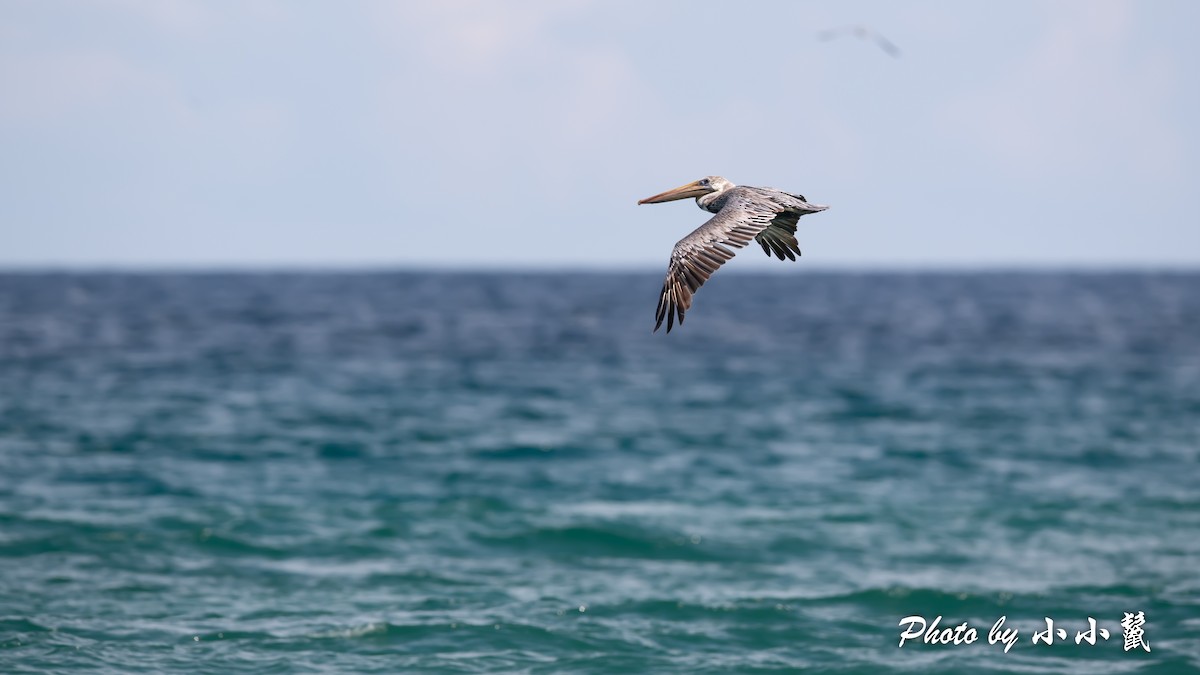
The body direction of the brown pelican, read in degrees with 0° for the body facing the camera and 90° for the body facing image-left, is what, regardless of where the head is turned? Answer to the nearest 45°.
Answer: approximately 90°
